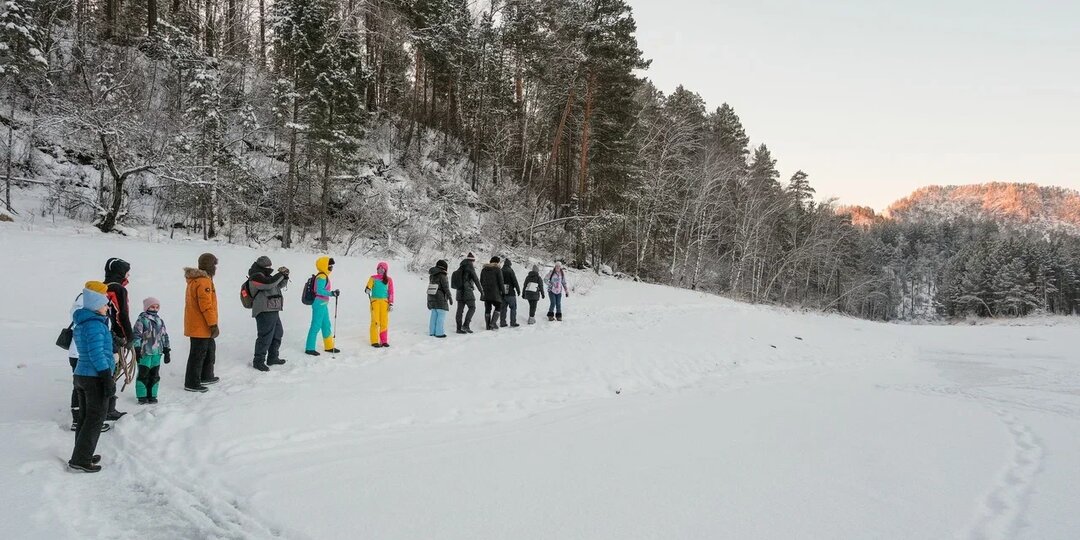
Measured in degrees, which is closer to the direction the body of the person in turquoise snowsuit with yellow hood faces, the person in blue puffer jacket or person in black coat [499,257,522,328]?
the person in black coat

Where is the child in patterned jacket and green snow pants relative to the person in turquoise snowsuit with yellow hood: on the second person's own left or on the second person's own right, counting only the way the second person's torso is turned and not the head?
on the second person's own right

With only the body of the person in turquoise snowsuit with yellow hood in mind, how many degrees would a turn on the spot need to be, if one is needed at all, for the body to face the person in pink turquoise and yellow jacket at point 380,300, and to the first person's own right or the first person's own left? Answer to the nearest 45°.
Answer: approximately 45° to the first person's own left

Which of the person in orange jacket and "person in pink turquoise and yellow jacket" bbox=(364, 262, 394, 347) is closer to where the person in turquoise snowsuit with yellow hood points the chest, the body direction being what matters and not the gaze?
the person in pink turquoise and yellow jacket

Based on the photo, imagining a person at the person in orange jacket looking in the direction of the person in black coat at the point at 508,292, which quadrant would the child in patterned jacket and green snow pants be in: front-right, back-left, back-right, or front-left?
back-right

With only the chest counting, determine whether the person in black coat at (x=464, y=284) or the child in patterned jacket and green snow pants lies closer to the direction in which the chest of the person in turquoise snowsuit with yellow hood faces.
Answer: the person in black coat

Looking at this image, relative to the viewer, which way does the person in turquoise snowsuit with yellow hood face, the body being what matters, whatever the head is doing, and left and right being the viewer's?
facing to the right of the viewer

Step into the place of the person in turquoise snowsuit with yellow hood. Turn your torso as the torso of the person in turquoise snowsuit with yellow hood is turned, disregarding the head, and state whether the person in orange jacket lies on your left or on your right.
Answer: on your right

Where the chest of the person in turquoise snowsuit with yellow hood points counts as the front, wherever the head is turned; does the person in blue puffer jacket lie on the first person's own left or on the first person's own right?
on the first person's own right

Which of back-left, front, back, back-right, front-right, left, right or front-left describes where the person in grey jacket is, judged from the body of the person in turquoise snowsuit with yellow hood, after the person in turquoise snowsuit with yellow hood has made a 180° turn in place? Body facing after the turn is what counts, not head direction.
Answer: front-left
